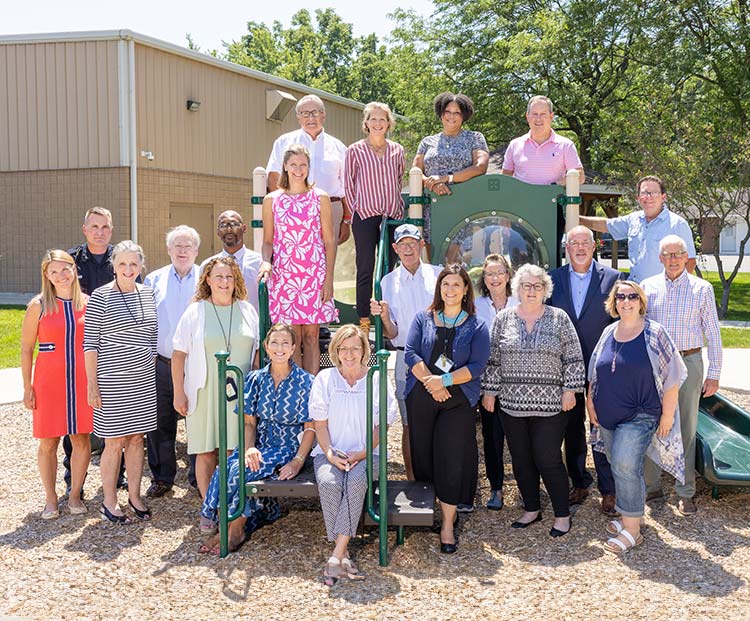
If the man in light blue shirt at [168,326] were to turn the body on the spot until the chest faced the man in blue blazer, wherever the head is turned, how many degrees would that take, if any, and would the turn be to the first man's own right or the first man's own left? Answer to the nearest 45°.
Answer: approximately 90° to the first man's own left

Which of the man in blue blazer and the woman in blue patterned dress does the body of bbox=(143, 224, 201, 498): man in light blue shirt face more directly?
the woman in blue patterned dress

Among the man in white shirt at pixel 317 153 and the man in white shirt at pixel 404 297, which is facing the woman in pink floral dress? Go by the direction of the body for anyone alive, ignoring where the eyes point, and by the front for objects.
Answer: the man in white shirt at pixel 317 153

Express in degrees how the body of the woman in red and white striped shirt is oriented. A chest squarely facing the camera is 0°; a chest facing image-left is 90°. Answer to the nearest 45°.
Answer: approximately 0°
